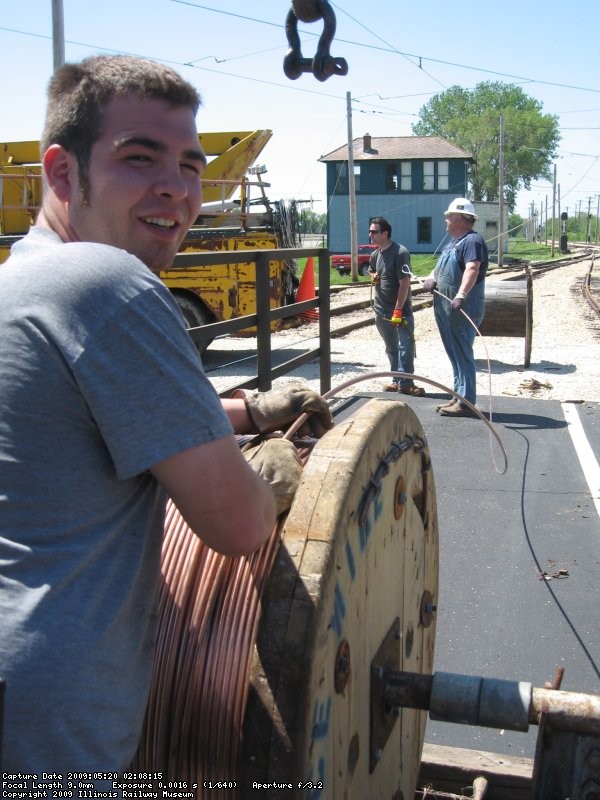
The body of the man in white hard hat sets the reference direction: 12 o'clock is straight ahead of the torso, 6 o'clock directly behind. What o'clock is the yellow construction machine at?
The yellow construction machine is roughly at 2 o'clock from the man in white hard hat.

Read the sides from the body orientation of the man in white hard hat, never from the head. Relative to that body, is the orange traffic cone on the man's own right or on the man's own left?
on the man's own right

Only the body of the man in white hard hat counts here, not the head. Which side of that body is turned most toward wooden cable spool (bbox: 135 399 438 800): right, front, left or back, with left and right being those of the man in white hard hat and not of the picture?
left

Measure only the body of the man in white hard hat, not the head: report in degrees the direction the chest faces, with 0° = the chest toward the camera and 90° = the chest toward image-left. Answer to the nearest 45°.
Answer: approximately 90°

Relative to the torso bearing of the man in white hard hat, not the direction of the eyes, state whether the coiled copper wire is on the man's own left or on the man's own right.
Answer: on the man's own left

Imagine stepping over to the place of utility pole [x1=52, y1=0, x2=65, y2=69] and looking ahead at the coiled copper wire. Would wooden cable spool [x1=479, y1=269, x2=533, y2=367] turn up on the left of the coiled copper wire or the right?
left
